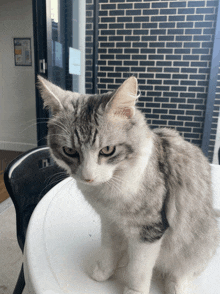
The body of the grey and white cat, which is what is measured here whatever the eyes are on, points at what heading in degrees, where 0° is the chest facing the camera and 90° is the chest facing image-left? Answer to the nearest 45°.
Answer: approximately 45°

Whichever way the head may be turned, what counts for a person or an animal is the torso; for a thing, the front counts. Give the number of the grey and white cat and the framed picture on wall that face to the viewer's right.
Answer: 0

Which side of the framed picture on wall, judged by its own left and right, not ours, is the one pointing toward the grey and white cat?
front

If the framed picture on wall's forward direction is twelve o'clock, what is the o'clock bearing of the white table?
The white table is roughly at 12 o'clock from the framed picture on wall.

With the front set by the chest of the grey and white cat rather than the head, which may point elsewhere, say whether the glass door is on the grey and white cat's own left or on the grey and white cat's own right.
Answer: on the grey and white cat's own right

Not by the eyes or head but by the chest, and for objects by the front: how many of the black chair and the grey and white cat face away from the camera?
0

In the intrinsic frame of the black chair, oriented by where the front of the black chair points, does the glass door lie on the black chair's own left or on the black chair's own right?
on the black chair's own left

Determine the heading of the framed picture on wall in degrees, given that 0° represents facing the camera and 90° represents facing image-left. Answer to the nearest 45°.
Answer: approximately 0°

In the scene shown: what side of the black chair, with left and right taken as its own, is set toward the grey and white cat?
front

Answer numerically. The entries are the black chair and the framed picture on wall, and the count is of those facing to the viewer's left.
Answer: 0
